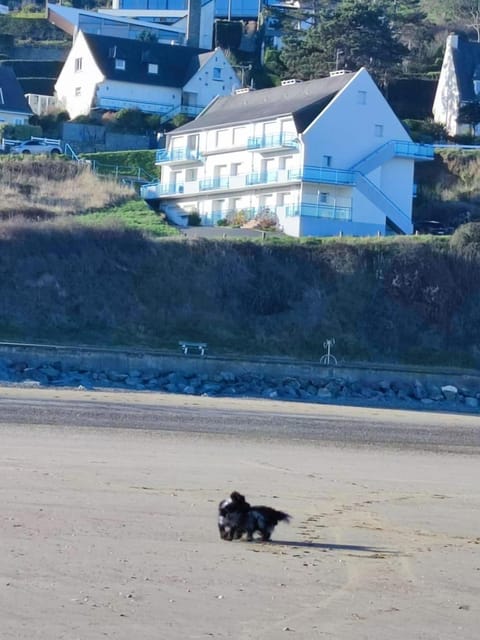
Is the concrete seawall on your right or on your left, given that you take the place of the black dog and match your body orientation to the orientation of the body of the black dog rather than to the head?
on your right

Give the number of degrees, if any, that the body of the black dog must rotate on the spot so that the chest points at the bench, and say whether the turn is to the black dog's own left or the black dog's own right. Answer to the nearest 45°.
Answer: approximately 90° to the black dog's own right

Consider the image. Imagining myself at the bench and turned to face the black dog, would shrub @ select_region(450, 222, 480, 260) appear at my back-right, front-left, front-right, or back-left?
back-left

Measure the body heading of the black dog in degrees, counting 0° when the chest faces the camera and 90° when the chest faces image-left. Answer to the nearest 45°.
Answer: approximately 90°

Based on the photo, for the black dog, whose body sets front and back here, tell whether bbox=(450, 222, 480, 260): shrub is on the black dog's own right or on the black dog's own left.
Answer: on the black dog's own right
